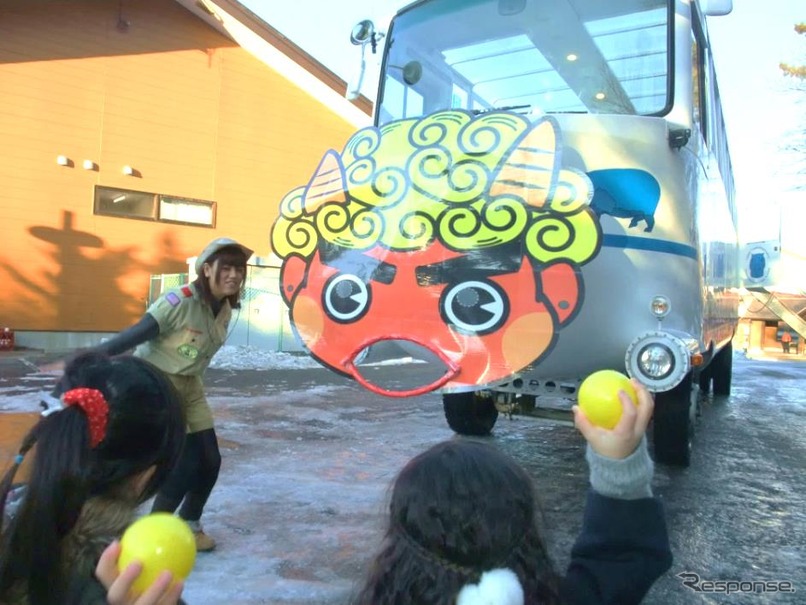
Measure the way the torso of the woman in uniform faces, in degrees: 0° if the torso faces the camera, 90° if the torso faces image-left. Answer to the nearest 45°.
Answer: approximately 315°

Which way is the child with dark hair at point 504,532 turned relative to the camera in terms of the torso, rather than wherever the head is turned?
away from the camera

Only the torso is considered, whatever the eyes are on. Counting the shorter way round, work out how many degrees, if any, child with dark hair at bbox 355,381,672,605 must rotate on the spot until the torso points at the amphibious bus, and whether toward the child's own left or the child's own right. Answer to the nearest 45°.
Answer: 0° — they already face it

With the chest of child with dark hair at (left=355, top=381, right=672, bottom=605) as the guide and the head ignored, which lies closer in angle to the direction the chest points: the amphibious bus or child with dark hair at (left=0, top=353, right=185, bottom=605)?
the amphibious bus

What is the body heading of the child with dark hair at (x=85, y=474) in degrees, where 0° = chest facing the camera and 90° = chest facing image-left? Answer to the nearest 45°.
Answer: approximately 225°

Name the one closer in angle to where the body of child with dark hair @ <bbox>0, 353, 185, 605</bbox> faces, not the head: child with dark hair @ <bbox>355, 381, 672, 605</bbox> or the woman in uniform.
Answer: the woman in uniform

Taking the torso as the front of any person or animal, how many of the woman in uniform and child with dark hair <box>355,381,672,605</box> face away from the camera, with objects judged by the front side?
1

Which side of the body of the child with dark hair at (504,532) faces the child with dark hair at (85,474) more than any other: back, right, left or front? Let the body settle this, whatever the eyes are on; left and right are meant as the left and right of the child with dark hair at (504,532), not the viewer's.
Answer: left

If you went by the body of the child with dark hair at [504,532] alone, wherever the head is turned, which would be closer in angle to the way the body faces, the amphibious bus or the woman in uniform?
the amphibious bus

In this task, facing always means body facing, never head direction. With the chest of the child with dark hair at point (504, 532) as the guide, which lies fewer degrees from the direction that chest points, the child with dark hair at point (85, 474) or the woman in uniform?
the woman in uniform

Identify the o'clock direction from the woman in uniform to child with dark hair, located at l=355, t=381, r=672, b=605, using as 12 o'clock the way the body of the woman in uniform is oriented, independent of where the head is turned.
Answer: The child with dark hair is roughly at 1 o'clock from the woman in uniform.

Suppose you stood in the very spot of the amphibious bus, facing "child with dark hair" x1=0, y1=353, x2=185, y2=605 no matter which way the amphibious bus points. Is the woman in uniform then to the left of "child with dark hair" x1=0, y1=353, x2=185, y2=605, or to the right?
right

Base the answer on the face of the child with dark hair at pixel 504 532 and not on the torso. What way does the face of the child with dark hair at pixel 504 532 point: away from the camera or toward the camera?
away from the camera

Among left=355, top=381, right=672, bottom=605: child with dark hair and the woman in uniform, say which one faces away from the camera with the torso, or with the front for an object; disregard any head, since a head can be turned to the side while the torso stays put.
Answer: the child with dark hair
